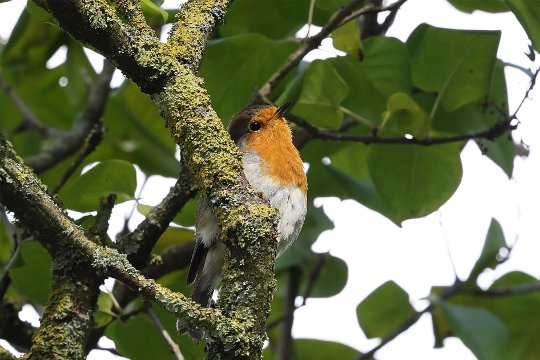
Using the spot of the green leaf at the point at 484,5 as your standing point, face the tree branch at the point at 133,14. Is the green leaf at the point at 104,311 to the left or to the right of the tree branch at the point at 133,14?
right

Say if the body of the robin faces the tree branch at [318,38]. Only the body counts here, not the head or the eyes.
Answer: no

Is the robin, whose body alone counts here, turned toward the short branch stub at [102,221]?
no

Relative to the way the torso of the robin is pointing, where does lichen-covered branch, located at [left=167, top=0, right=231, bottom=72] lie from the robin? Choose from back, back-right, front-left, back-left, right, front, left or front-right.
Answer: right

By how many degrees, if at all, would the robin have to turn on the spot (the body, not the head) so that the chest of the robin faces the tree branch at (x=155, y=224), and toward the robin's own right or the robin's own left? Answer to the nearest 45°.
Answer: approximately 135° to the robin's own right

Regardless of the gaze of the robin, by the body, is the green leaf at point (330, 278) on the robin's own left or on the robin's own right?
on the robin's own left
